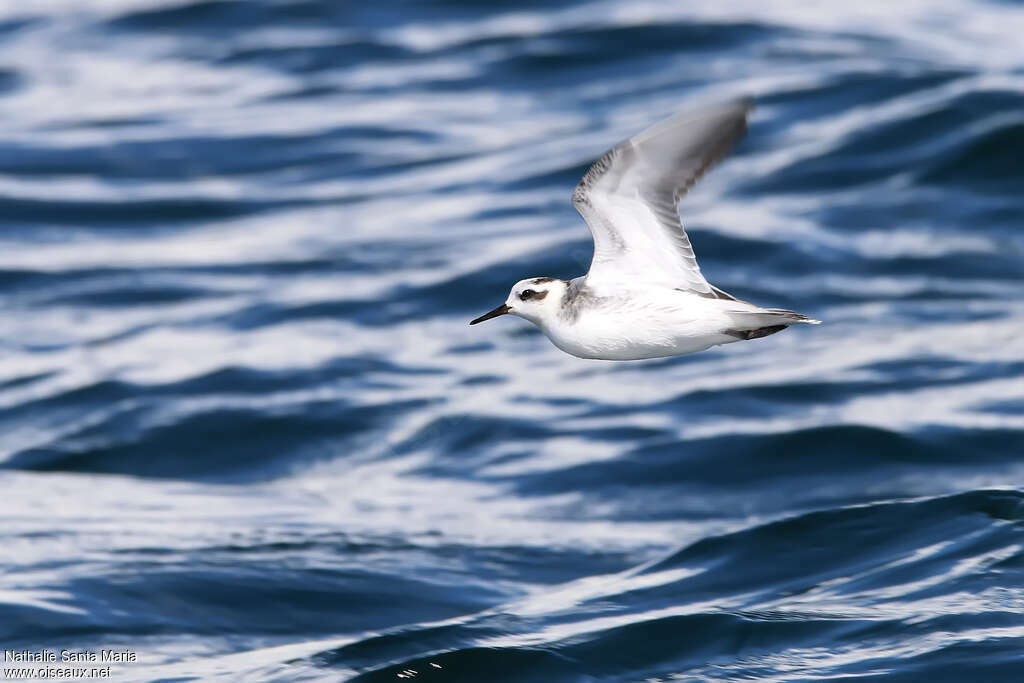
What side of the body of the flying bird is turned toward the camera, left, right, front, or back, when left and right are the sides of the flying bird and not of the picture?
left
